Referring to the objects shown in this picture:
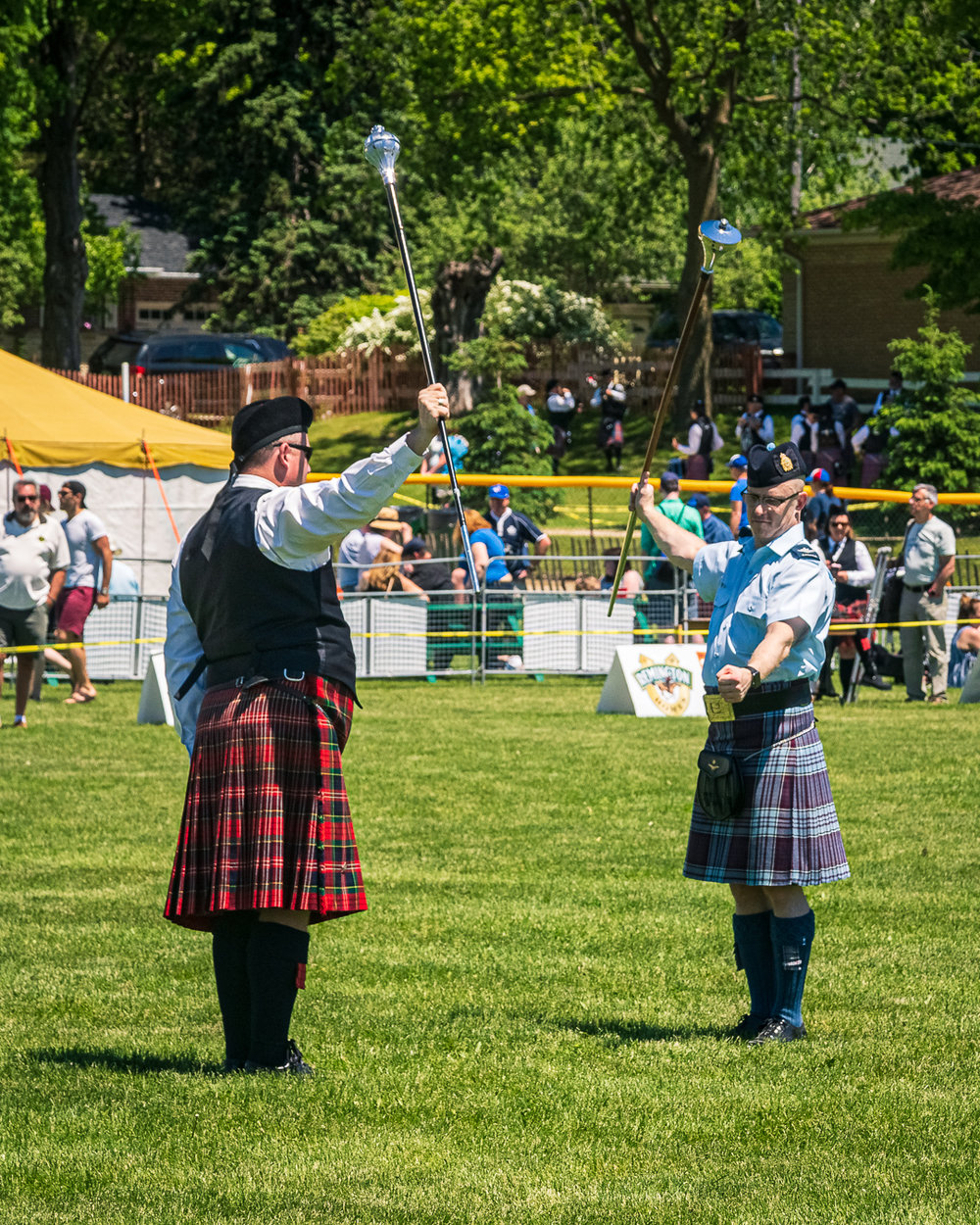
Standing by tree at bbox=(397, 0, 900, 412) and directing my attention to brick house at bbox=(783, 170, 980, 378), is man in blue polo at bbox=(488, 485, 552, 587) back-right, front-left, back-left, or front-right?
back-right

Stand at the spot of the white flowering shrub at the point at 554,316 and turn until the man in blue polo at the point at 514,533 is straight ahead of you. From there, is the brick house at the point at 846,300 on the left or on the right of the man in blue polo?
left

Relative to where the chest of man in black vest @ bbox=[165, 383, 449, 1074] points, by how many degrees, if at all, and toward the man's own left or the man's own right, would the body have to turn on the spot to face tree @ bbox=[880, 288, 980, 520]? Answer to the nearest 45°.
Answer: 0° — they already face it

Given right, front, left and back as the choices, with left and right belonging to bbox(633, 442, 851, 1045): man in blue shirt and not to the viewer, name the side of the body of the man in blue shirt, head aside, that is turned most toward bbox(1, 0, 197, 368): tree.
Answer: right

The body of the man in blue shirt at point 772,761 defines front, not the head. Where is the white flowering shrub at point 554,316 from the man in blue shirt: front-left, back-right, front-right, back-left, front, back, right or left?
back-right

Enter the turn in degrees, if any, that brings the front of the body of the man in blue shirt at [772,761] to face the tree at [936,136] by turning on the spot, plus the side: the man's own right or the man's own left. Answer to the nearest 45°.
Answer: approximately 135° to the man's own right

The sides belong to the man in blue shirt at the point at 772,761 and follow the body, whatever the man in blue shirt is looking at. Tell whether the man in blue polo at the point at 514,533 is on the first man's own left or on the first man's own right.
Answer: on the first man's own right

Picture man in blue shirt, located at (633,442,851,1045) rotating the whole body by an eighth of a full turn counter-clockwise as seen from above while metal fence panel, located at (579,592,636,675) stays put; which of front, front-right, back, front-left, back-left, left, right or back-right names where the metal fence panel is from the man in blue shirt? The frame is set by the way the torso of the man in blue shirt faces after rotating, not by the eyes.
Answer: back

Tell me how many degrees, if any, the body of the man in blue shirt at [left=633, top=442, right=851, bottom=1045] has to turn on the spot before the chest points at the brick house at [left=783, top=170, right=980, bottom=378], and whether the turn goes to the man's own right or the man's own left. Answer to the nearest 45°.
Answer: approximately 135° to the man's own right

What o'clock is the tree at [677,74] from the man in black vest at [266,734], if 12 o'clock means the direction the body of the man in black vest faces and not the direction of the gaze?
The tree is roughly at 11 o'clock from the man in black vest.

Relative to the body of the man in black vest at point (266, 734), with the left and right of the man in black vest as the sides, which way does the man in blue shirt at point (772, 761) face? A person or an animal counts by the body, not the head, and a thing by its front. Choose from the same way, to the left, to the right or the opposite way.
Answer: the opposite way

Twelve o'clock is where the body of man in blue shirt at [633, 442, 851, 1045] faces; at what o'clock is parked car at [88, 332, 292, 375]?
The parked car is roughly at 4 o'clock from the man in blue shirt.

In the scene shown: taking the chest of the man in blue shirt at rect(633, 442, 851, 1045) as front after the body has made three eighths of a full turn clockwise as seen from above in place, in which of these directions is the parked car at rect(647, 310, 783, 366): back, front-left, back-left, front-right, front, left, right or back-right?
front

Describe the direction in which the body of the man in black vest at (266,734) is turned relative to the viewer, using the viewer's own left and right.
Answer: facing away from the viewer and to the right of the viewer
